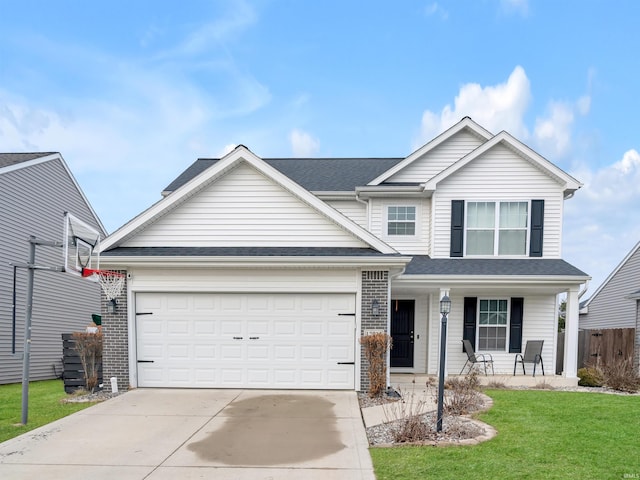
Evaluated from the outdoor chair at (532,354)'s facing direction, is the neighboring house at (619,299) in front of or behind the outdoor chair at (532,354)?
behind

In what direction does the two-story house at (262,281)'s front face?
toward the camera

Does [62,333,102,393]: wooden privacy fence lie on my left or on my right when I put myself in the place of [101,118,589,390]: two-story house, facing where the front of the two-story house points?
on my right

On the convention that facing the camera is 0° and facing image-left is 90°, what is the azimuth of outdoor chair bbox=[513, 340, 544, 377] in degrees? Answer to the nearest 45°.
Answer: approximately 45°

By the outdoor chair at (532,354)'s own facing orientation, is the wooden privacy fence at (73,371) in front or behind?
in front

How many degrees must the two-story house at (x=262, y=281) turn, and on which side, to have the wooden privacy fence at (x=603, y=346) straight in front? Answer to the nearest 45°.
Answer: approximately 135° to its left
